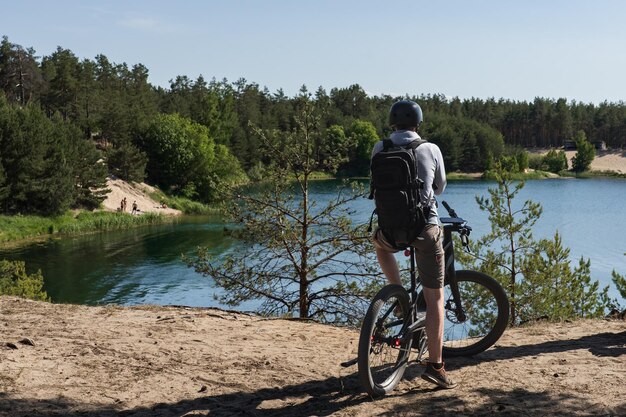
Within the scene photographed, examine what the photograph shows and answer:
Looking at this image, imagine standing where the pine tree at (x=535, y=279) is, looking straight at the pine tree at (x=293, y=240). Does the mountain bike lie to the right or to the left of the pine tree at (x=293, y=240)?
left

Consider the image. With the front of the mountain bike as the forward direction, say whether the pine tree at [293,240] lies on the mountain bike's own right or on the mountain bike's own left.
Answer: on the mountain bike's own left

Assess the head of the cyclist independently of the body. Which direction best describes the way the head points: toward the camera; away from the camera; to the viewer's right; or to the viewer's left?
away from the camera

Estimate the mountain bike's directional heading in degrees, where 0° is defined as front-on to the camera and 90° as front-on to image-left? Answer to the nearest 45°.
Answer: approximately 225°
